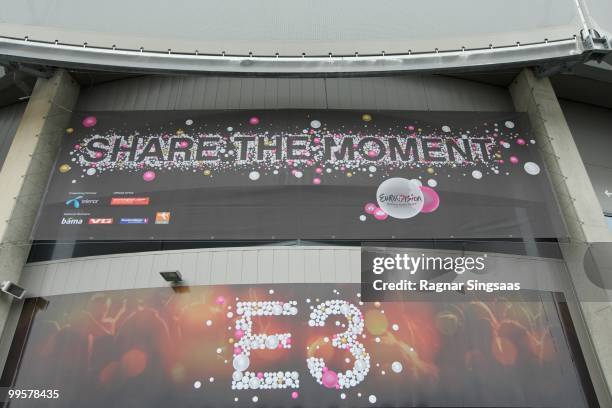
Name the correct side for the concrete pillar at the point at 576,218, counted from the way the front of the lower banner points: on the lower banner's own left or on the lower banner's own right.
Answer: on the lower banner's own left

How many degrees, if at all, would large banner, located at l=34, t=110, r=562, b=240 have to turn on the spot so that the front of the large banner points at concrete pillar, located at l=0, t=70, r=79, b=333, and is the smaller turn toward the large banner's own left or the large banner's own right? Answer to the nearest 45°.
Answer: approximately 90° to the large banner's own right

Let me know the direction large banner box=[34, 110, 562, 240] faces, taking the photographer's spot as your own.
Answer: facing the viewer

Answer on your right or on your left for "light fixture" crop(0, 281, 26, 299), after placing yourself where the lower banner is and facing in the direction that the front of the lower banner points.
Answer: on your right

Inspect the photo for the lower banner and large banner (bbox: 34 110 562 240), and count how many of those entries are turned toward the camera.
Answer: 2

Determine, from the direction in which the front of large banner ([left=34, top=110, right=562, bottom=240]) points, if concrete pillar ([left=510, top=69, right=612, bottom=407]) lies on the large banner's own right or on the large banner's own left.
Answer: on the large banner's own left

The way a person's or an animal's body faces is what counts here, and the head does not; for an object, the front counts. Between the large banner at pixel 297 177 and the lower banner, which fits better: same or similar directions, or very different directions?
same or similar directions

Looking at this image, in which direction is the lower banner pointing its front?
toward the camera

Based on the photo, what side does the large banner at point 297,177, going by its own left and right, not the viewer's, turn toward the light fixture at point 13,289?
right

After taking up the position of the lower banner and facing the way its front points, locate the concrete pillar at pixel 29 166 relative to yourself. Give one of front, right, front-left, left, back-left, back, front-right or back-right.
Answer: right
